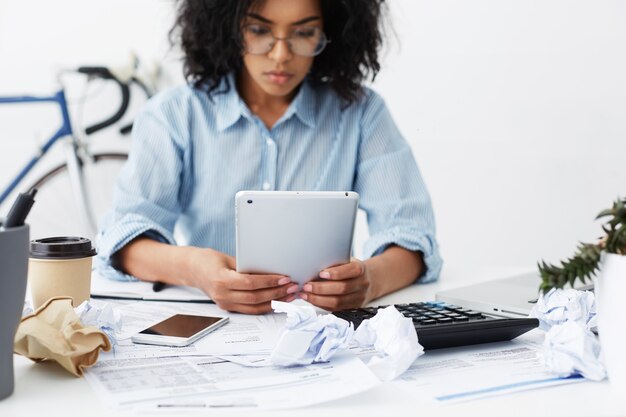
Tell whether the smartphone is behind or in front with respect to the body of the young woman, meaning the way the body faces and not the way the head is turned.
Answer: in front

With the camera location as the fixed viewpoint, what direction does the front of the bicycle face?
facing to the right of the viewer

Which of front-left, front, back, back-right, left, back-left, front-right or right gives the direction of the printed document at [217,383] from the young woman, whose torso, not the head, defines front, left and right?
front

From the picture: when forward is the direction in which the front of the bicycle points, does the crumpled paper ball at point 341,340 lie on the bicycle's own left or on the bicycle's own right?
on the bicycle's own right

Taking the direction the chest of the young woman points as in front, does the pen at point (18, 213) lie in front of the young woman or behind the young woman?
in front

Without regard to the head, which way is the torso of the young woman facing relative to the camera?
toward the camera

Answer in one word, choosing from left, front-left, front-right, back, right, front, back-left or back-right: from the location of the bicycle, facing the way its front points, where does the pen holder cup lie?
right

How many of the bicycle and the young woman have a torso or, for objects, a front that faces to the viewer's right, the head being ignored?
1

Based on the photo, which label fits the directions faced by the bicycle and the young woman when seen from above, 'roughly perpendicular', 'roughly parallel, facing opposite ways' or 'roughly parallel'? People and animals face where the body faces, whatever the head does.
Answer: roughly perpendicular

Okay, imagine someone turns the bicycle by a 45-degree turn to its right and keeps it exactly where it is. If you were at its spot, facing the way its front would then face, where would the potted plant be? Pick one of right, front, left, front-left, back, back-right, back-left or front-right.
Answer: front-right

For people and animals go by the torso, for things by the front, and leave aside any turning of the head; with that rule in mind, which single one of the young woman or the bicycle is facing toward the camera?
the young woman

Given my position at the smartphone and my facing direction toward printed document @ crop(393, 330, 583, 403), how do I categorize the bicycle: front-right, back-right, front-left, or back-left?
back-left

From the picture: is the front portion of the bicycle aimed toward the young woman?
no

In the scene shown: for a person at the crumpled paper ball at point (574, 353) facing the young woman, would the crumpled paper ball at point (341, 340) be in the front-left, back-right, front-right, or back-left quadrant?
front-left

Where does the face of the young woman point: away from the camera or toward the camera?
toward the camera

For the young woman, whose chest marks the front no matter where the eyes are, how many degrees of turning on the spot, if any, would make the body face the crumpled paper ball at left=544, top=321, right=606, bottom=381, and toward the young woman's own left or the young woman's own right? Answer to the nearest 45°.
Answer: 0° — they already face it

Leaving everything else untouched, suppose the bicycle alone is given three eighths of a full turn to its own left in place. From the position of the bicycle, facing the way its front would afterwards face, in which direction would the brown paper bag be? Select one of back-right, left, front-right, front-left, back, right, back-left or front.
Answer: back-left
